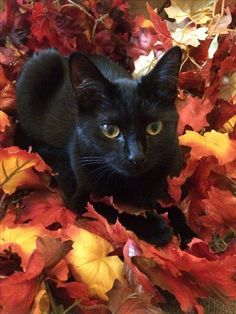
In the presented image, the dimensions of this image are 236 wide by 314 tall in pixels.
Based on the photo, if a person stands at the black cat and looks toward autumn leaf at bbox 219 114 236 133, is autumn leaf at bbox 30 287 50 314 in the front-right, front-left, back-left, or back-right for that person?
back-right

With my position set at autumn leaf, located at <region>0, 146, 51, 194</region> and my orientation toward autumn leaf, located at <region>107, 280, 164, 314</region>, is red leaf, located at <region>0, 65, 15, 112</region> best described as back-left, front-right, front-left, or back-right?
back-left

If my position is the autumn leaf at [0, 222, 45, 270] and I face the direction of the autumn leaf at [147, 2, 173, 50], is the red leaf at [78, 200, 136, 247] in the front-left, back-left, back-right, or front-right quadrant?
front-right

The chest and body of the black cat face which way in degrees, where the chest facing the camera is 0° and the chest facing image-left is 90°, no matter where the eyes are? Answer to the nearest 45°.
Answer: approximately 315°
